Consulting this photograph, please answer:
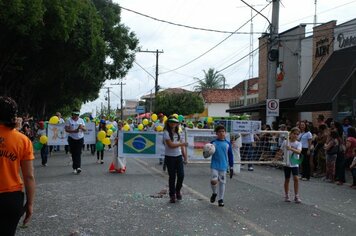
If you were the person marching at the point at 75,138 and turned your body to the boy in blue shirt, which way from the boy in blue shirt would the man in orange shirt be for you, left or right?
right

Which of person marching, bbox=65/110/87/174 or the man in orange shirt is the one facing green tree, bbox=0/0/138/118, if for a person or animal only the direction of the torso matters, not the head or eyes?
the man in orange shirt

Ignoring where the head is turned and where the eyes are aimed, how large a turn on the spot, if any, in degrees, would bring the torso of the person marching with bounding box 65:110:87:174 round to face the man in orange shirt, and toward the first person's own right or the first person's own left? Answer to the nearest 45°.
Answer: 0° — they already face them

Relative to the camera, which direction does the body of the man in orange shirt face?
away from the camera

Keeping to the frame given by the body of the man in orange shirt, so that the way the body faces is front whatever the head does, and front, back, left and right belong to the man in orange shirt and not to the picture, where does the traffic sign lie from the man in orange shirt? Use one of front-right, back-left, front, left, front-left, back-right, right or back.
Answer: front-right

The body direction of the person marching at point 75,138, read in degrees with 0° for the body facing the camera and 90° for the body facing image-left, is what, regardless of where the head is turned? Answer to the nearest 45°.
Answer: approximately 0°

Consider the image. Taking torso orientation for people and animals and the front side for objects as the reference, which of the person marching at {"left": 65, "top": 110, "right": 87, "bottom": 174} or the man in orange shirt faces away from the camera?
the man in orange shirt

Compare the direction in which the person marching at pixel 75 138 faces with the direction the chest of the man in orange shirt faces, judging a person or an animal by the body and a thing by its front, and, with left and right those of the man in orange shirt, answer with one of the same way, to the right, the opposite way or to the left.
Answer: the opposite way

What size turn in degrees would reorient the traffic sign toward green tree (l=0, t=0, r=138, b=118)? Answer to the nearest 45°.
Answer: approximately 90° to its right

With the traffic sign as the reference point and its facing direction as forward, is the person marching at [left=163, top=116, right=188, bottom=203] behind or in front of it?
in front

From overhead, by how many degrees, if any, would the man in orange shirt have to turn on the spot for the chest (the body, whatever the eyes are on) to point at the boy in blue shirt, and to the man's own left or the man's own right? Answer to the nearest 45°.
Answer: approximately 45° to the man's own right
